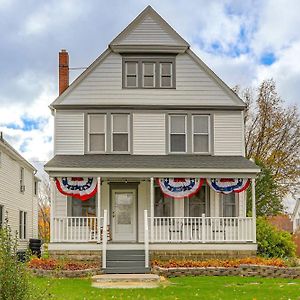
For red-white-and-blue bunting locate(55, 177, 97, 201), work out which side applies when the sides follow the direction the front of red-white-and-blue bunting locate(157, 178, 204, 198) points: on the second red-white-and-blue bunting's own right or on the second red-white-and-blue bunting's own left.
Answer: on the second red-white-and-blue bunting's own right

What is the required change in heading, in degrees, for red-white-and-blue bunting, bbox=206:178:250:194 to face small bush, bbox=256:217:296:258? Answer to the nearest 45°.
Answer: approximately 135° to its left

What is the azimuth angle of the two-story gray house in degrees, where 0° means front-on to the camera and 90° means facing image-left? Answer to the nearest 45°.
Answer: approximately 0°

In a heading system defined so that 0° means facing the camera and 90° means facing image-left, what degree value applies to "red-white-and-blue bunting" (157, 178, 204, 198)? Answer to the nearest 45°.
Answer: approximately 0°

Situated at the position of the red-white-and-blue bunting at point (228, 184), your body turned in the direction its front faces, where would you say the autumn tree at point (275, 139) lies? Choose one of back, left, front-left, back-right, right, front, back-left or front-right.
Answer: back

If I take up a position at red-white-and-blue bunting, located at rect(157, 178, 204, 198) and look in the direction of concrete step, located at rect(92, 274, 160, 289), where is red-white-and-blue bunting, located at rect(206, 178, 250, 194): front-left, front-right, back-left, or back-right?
back-left

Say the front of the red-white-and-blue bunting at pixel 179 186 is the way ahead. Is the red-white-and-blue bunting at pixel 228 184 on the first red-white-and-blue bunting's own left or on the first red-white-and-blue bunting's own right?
on the first red-white-and-blue bunting's own left

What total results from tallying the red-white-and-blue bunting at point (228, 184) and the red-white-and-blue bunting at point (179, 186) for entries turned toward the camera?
2

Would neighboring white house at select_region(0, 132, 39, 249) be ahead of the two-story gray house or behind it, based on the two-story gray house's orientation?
behind
